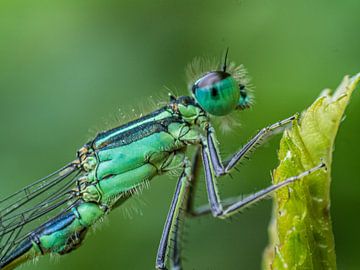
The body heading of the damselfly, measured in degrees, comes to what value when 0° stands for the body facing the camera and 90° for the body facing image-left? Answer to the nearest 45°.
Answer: approximately 270°
